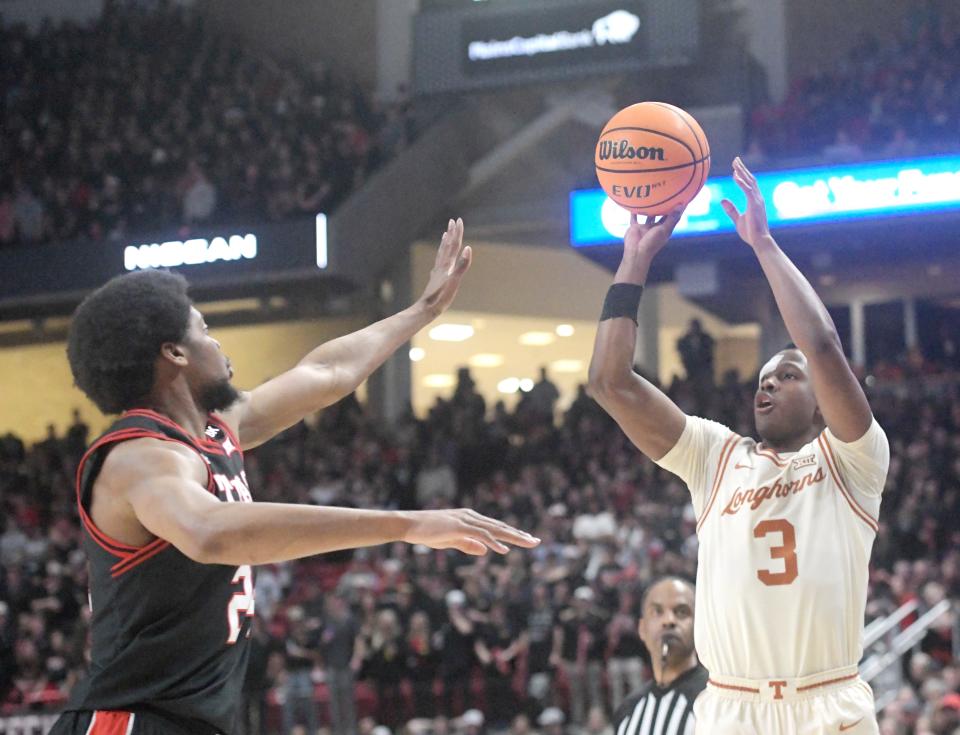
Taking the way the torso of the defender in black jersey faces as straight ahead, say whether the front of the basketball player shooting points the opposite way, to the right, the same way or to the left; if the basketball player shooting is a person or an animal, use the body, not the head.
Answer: to the right

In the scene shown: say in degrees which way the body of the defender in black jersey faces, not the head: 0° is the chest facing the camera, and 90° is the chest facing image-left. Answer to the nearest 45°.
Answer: approximately 270°

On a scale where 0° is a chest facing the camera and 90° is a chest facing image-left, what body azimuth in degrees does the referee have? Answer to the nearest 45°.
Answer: approximately 0°

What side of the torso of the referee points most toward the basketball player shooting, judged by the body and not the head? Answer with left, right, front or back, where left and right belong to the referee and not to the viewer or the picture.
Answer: front

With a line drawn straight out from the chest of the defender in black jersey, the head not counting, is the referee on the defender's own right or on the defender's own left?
on the defender's own left

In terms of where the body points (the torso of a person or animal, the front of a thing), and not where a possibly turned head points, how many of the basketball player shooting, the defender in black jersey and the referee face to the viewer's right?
1

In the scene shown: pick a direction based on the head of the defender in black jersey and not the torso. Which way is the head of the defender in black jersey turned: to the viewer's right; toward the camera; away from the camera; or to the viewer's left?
to the viewer's right

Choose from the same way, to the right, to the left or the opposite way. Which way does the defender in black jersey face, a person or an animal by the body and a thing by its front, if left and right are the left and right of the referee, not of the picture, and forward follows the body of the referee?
to the left

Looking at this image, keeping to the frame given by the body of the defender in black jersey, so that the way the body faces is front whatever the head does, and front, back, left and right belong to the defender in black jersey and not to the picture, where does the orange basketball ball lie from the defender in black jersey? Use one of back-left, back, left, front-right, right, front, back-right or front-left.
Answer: front-left

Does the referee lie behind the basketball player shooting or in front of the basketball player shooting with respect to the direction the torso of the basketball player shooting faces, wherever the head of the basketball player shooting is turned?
behind

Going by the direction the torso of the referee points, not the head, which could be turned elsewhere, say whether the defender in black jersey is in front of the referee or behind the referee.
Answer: in front
